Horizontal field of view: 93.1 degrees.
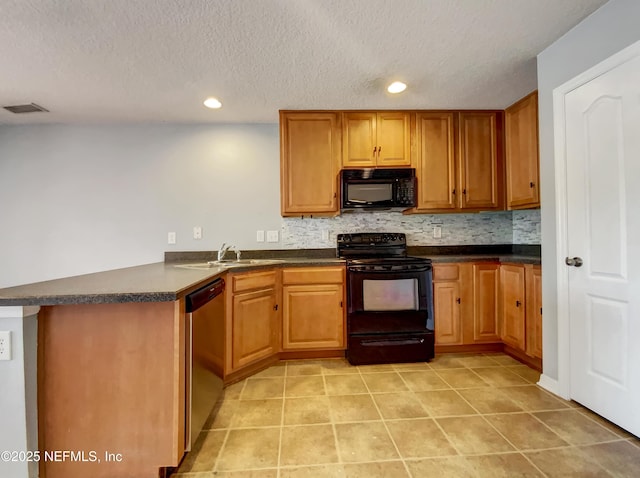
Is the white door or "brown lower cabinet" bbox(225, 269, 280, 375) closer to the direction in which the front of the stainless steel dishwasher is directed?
the white door

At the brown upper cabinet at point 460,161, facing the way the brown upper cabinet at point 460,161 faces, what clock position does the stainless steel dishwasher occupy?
The stainless steel dishwasher is roughly at 1 o'clock from the brown upper cabinet.

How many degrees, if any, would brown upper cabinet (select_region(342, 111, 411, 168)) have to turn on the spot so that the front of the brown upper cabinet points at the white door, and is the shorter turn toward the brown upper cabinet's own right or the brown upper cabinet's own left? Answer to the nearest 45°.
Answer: approximately 45° to the brown upper cabinet's own left

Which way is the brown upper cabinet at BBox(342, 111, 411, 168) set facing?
toward the camera

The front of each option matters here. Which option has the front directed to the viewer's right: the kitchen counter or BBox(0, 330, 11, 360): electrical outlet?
the kitchen counter

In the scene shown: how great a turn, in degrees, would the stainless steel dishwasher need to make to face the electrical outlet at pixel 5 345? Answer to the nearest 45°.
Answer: approximately 180°

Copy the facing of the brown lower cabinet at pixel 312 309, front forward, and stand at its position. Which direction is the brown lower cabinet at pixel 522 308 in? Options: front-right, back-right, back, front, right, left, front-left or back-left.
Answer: left

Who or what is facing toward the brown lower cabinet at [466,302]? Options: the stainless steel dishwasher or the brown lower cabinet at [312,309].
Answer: the stainless steel dishwasher

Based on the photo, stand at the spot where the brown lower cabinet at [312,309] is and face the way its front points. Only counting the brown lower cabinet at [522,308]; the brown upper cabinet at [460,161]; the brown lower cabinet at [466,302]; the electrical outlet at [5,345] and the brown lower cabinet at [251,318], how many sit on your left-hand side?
3

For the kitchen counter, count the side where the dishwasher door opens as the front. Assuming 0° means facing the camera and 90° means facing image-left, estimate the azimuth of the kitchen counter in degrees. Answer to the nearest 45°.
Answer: approximately 270°

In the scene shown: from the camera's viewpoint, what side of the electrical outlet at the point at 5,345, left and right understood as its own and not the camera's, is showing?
front

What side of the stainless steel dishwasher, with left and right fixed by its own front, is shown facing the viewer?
right

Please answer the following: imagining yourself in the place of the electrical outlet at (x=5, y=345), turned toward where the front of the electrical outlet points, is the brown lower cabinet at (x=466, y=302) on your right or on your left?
on your left
